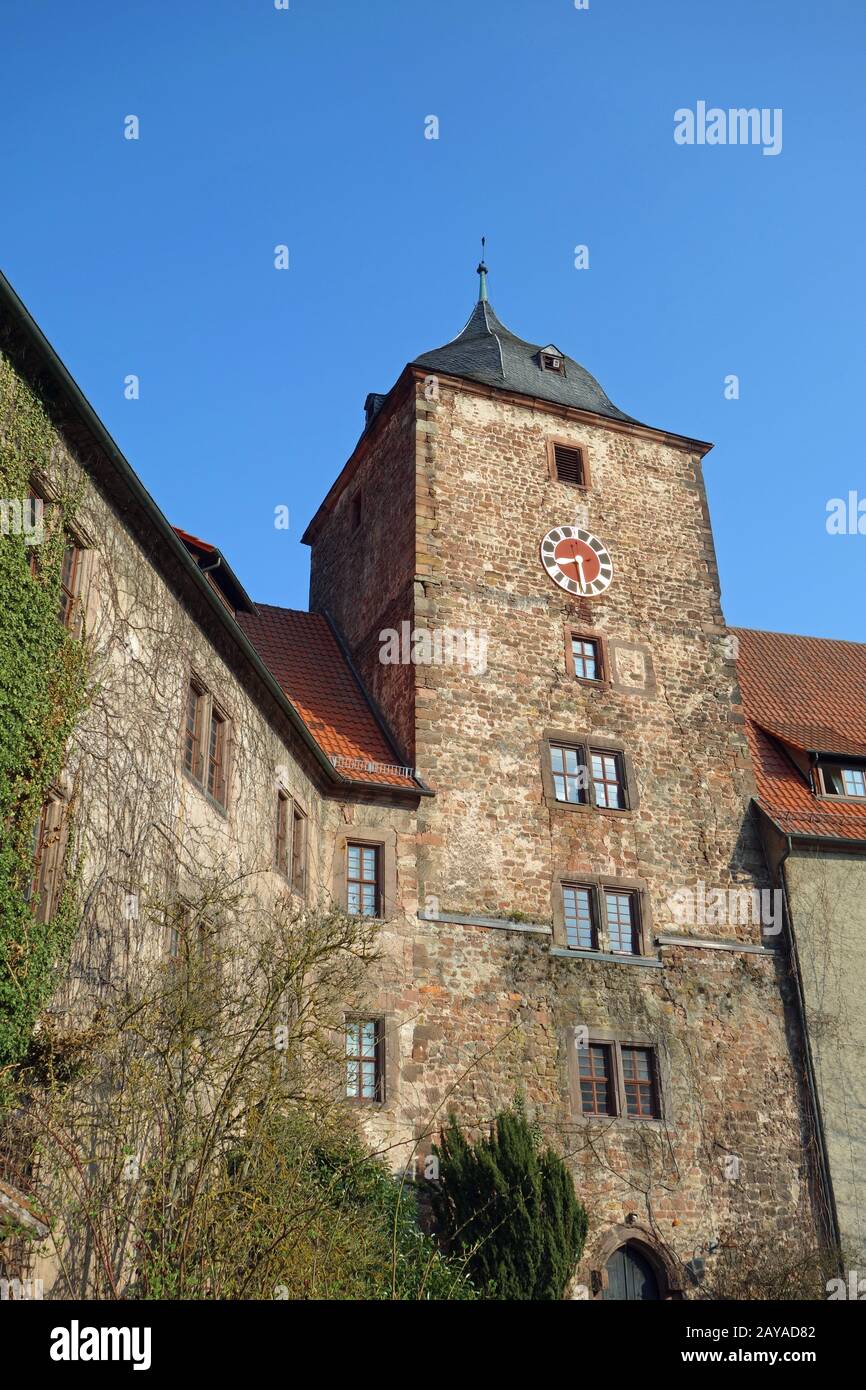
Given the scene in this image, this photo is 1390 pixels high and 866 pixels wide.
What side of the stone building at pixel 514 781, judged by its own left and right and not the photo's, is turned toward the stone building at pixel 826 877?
left

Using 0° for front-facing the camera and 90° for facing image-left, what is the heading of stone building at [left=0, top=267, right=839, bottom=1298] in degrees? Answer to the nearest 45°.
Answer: approximately 0°
